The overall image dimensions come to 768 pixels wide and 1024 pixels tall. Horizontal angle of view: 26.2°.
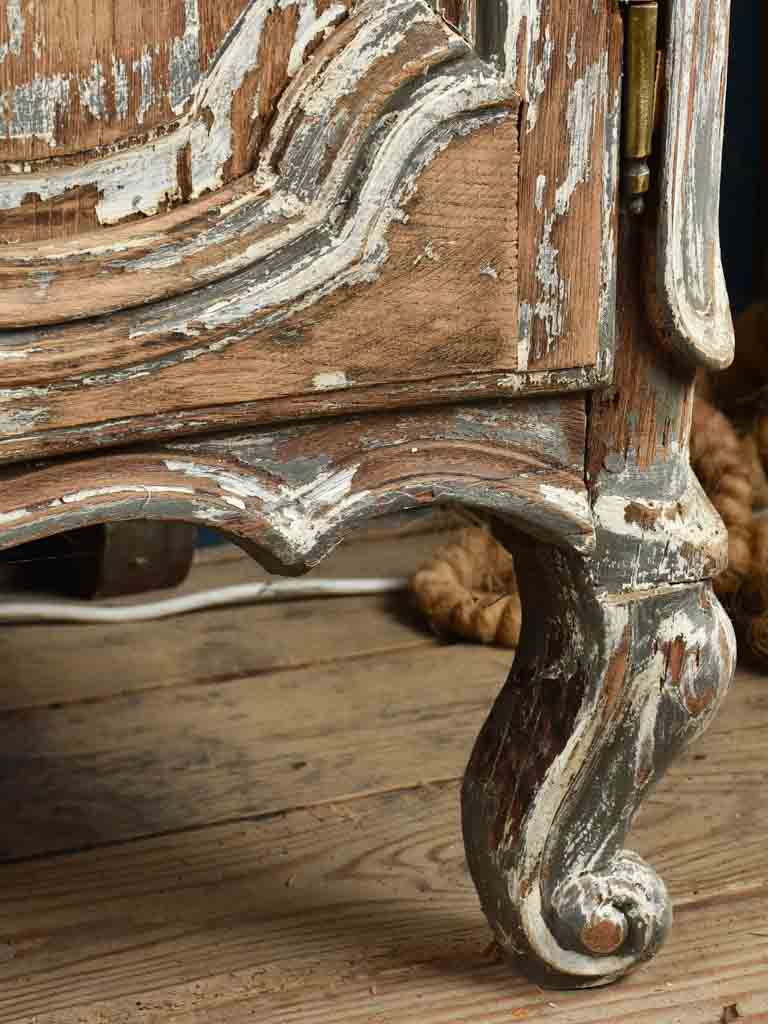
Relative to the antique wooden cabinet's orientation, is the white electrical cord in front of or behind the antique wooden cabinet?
behind
